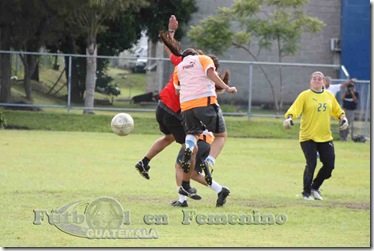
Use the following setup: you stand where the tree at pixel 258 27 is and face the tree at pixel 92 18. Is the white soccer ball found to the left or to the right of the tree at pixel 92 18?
left

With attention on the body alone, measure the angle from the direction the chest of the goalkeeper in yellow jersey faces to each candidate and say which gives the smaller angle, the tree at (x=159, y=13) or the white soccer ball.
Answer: the white soccer ball

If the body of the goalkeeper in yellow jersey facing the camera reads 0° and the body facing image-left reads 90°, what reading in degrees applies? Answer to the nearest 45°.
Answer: approximately 0°

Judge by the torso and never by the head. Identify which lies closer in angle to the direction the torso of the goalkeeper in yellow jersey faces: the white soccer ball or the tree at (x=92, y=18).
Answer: the white soccer ball

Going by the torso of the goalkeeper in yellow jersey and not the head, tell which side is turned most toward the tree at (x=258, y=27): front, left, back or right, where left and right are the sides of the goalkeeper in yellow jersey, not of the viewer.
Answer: back

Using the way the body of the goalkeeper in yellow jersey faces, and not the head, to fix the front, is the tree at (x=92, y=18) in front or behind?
behind

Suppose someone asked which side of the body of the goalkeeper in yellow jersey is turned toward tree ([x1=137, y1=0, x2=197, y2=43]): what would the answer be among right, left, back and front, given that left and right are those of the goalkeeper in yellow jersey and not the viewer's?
back

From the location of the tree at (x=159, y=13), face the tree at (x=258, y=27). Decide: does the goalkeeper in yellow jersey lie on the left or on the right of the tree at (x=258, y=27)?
right
